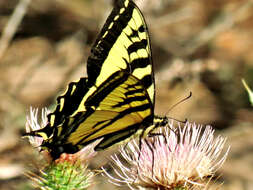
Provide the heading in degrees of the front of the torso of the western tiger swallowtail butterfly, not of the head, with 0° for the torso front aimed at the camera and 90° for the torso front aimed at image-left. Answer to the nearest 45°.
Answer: approximately 270°
